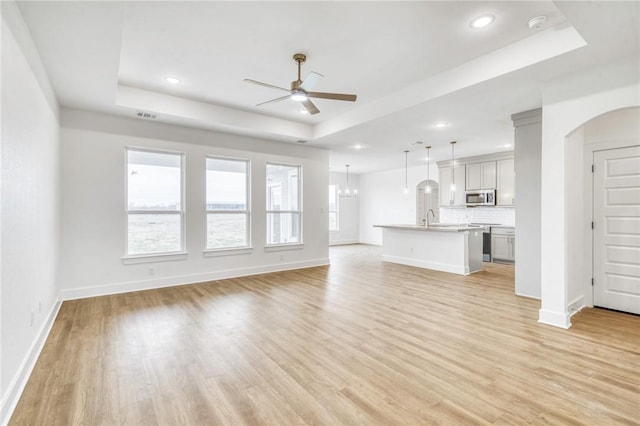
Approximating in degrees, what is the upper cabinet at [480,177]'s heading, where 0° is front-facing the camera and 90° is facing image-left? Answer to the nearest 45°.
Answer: approximately 45°

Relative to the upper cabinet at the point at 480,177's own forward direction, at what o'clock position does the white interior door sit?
The white interior door is roughly at 10 o'clock from the upper cabinet.

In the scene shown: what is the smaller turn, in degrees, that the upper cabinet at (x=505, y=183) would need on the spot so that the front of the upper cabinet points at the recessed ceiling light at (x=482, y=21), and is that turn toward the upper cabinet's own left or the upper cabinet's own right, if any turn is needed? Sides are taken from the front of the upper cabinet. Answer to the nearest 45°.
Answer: approximately 45° to the upper cabinet's own left

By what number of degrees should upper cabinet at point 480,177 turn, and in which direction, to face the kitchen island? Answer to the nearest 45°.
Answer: approximately 45° to its left

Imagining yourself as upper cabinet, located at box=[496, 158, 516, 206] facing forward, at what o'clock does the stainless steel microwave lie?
The stainless steel microwave is roughly at 2 o'clock from the upper cabinet.

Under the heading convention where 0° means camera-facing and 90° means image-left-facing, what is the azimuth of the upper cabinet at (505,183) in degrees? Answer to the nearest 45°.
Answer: approximately 45°

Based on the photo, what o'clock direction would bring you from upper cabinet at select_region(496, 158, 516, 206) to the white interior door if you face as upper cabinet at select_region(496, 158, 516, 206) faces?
The white interior door is roughly at 10 o'clock from the upper cabinet.

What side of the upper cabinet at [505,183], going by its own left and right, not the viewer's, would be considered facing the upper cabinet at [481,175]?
right

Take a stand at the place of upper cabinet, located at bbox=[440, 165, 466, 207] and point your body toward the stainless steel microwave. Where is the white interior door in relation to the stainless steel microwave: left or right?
right

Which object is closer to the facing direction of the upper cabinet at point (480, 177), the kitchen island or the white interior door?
the kitchen island
